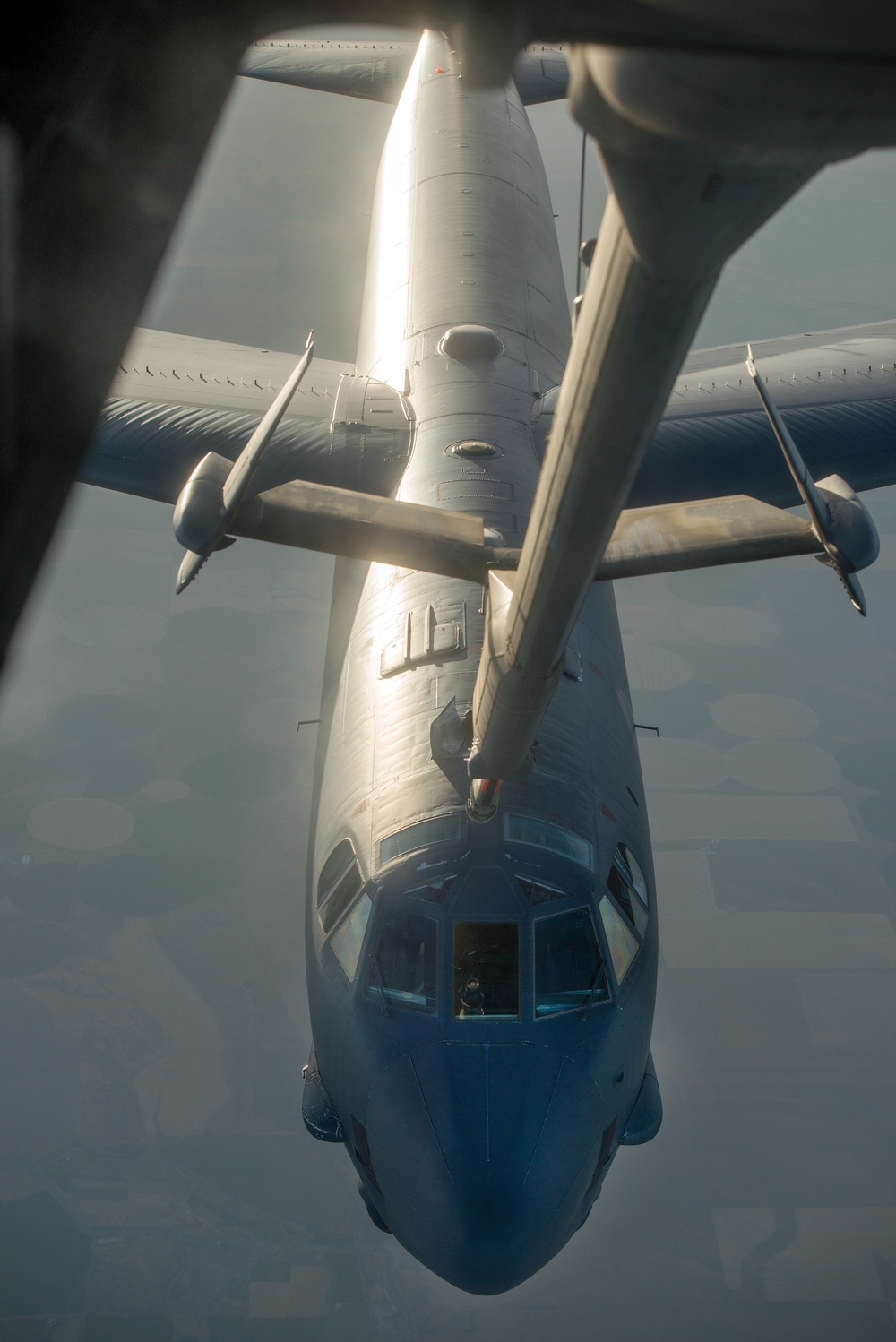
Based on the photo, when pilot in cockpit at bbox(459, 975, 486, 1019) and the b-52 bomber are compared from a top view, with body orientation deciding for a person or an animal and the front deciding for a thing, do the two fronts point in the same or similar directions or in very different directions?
same or similar directions

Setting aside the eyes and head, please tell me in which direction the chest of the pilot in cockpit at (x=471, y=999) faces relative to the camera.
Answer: toward the camera

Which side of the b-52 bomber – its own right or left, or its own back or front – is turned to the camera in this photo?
front
